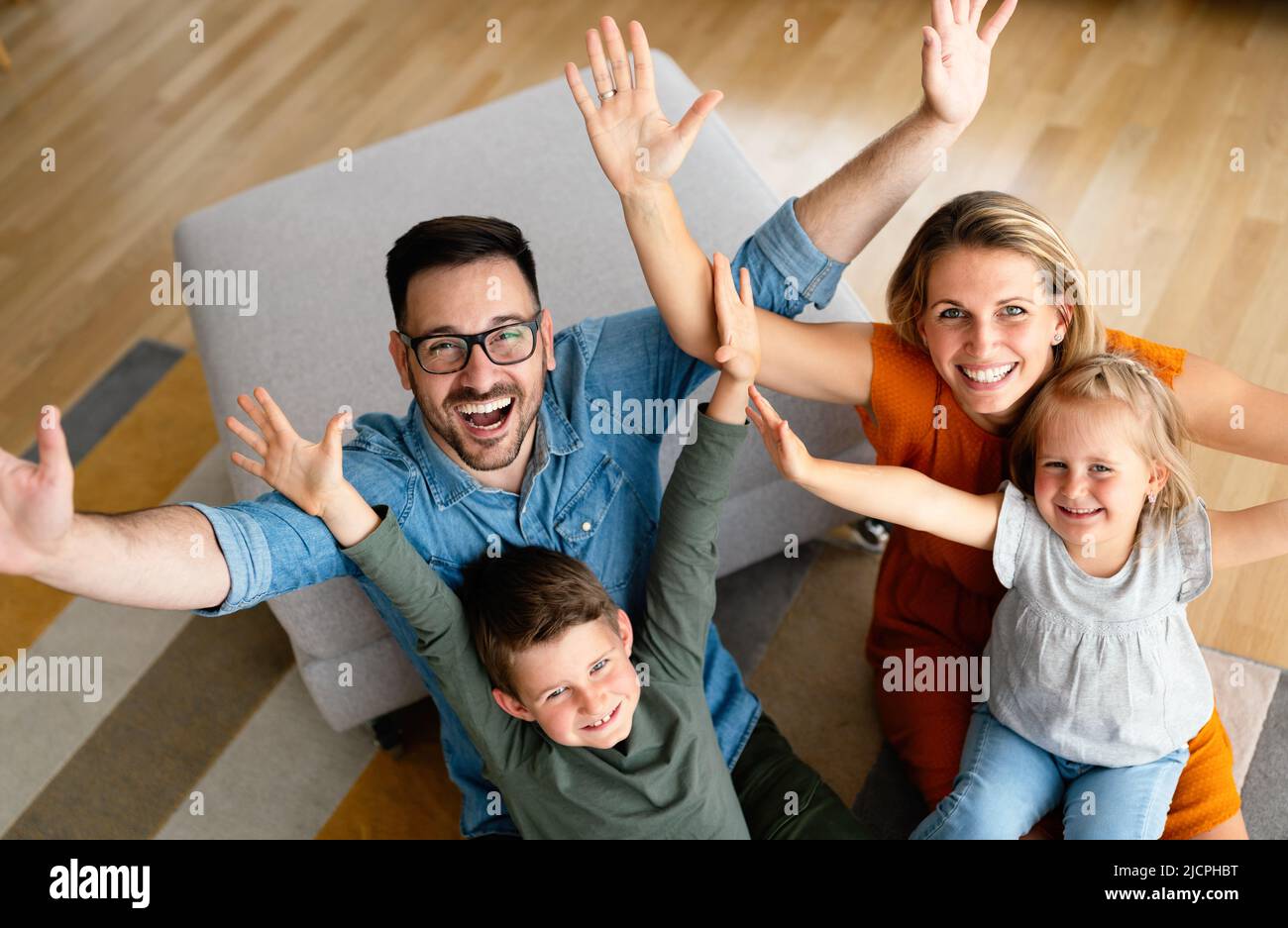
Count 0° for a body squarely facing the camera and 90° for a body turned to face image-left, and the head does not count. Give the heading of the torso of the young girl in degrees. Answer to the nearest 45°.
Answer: approximately 0°

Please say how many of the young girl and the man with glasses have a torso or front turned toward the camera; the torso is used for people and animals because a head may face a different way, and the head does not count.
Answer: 2

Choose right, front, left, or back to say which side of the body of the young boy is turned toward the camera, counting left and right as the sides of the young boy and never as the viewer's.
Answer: front

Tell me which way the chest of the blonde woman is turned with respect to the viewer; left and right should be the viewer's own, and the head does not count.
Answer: facing the viewer
